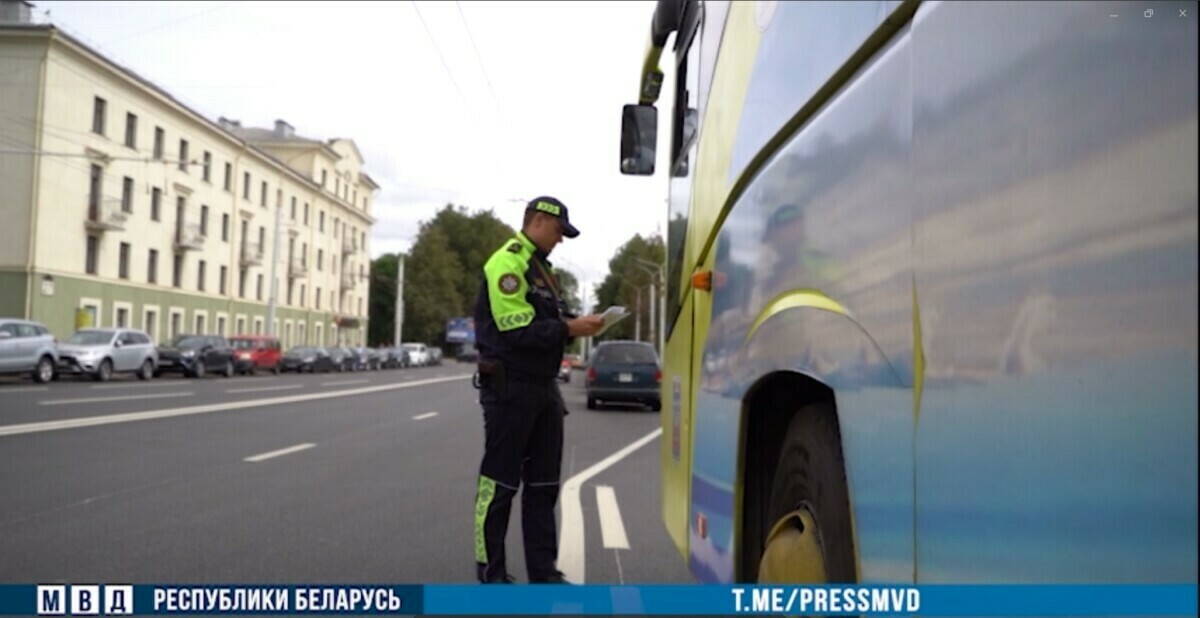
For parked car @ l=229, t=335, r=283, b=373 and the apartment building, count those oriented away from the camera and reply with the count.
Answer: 0

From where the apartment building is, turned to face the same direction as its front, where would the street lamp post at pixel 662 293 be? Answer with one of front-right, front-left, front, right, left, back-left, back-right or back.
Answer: front

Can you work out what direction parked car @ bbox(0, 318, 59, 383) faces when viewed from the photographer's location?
facing the viewer and to the left of the viewer

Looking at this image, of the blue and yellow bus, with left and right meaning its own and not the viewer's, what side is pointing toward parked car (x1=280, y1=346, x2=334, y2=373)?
front

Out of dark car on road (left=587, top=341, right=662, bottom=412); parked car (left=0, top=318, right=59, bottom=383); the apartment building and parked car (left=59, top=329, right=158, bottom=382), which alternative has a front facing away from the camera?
the dark car on road

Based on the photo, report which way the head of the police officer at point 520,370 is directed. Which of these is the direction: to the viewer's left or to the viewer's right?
to the viewer's right

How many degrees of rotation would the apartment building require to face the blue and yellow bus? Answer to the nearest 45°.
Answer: approximately 45° to its right

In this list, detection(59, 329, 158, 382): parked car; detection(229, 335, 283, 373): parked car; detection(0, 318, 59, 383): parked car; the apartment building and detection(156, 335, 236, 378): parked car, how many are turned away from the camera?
0

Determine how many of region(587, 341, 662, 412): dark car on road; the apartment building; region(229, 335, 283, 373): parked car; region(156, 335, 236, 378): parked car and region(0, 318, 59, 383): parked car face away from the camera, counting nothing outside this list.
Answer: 1

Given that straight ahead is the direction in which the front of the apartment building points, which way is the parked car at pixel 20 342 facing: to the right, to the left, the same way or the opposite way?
to the right

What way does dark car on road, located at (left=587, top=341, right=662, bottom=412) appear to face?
away from the camera

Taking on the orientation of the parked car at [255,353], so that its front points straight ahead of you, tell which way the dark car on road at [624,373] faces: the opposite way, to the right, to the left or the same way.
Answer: the opposite way

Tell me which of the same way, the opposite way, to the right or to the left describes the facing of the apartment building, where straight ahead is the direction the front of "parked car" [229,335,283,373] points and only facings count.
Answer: to the left

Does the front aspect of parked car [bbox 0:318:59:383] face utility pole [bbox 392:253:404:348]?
no

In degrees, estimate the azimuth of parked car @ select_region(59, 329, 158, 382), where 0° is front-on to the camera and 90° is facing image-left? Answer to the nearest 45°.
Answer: approximately 45°
